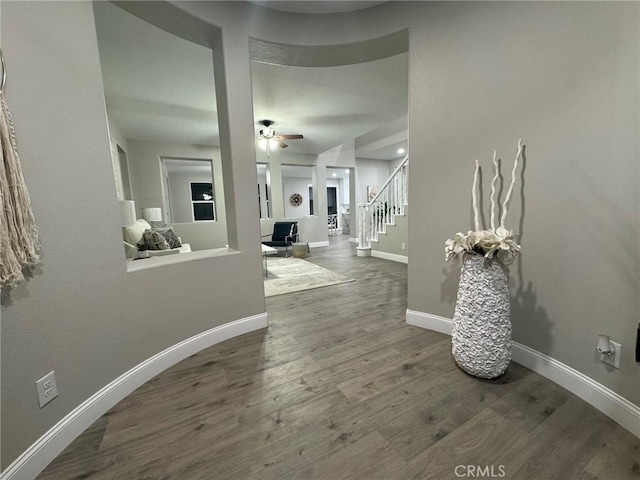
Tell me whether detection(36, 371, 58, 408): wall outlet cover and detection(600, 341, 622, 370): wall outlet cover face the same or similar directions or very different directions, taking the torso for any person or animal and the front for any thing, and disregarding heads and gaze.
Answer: very different directions

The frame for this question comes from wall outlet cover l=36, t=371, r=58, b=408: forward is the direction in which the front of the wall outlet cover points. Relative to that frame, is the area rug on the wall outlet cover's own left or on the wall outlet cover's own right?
on the wall outlet cover's own left

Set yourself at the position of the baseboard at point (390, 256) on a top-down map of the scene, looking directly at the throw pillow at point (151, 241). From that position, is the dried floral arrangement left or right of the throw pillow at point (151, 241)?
left

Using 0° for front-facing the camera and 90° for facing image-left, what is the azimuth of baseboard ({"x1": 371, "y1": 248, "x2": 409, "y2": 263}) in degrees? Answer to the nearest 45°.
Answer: approximately 45°

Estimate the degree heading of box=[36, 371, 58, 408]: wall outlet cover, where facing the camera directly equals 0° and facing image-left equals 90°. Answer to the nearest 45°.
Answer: approximately 315°

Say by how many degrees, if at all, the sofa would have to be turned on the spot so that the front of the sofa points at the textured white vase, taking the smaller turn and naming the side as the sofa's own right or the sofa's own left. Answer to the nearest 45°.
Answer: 0° — it already faces it
